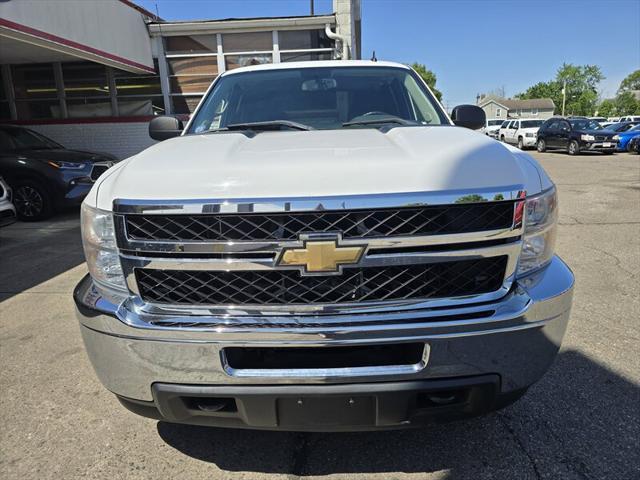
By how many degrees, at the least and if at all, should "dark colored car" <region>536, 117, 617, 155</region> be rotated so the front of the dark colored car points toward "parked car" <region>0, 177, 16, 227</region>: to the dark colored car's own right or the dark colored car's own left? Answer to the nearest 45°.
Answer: approximately 45° to the dark colored car's own right

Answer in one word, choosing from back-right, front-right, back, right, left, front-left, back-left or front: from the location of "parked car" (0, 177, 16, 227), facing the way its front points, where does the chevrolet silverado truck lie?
front-right

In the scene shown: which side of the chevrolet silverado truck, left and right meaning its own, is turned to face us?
front

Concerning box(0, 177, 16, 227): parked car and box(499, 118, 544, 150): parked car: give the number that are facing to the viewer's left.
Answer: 0

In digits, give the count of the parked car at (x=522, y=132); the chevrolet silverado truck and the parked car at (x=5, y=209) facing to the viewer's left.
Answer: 0

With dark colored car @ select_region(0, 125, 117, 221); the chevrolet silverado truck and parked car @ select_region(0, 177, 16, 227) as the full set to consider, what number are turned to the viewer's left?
0

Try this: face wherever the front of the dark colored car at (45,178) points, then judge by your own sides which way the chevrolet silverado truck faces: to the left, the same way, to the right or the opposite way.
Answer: to the right

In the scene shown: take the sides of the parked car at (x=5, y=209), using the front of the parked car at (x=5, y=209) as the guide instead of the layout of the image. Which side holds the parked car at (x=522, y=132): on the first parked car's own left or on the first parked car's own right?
on the first parked car's own left

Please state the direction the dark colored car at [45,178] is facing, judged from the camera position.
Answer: facing the viewer and to the right of the viewer

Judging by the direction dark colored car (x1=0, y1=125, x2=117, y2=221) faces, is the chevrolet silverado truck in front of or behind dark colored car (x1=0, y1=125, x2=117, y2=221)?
in front
